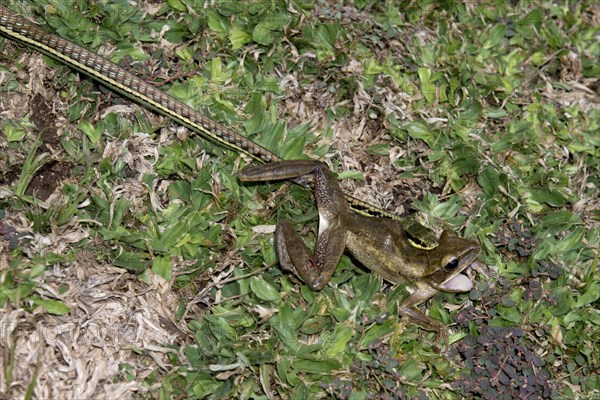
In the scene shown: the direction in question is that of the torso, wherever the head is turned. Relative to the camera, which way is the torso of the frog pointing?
to the viewer's right

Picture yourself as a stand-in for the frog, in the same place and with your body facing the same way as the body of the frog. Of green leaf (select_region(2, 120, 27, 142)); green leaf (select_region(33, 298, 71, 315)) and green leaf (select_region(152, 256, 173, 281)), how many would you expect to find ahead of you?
0

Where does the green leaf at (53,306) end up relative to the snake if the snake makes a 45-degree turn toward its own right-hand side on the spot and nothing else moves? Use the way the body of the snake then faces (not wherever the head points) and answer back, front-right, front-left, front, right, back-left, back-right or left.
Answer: front

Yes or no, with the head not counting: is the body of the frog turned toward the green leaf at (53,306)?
no

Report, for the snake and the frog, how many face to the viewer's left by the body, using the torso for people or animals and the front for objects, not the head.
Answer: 0

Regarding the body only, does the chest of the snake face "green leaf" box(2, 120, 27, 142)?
no

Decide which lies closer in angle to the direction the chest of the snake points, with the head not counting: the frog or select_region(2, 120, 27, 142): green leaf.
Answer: the frog

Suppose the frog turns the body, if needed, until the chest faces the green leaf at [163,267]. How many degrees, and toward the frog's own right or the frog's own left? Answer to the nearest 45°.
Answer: approximately 180°

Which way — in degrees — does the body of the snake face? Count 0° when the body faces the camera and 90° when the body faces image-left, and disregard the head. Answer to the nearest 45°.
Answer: approximately 315°

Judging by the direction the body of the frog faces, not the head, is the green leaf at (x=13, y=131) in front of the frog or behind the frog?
behind

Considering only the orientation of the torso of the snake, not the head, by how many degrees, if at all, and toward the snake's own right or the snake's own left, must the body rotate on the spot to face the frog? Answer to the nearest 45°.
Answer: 0° — it already faces it

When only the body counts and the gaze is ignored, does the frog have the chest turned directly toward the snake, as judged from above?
no
